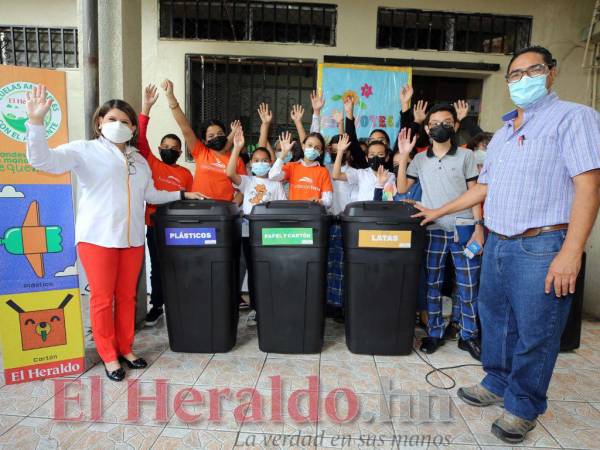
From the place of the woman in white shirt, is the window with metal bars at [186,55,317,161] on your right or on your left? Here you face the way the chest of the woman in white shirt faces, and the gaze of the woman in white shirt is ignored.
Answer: on your left

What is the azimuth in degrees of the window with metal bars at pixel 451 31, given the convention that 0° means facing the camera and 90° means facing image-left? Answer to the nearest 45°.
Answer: approximately 0°

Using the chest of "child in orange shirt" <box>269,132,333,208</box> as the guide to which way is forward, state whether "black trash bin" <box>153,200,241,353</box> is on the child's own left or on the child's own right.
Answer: on the child's own right

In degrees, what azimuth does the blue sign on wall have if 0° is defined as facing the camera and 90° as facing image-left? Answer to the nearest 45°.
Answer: approximately 0°

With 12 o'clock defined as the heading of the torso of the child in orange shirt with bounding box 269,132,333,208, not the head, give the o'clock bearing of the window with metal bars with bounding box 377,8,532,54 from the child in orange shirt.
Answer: The window with metal bars is roughly at 7 o'clock from the child in orange shirt.
